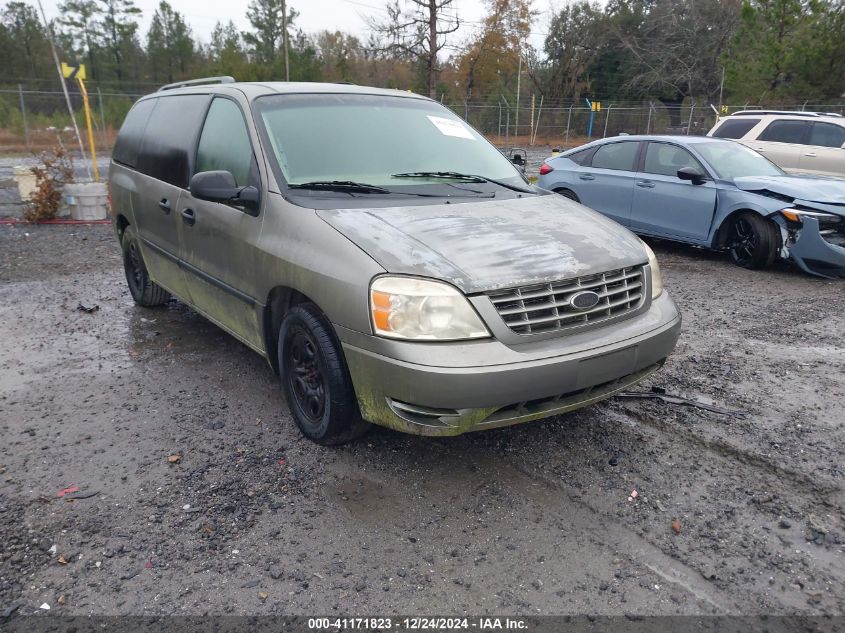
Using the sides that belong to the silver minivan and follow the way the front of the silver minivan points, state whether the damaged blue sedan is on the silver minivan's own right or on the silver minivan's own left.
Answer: on the silver minivan's own left

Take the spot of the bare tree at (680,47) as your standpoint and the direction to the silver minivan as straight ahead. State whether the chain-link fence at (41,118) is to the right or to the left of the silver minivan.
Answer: right

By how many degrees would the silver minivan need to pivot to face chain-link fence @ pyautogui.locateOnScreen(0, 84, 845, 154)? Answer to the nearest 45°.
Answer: approximately 135° to its left

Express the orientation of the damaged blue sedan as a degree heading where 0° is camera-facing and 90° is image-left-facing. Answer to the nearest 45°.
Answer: approximately 315°

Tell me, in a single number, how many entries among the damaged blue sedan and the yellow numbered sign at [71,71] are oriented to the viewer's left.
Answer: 0

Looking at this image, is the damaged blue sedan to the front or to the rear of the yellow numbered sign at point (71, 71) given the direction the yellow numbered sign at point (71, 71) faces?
to the front

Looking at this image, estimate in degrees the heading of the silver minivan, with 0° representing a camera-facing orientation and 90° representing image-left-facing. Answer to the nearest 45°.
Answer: approximately 315°

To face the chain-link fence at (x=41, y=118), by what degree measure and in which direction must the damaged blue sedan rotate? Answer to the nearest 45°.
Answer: approximately 180°

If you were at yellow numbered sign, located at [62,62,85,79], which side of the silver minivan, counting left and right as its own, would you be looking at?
back

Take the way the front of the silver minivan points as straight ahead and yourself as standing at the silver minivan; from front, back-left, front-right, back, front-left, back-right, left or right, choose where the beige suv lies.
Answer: left
